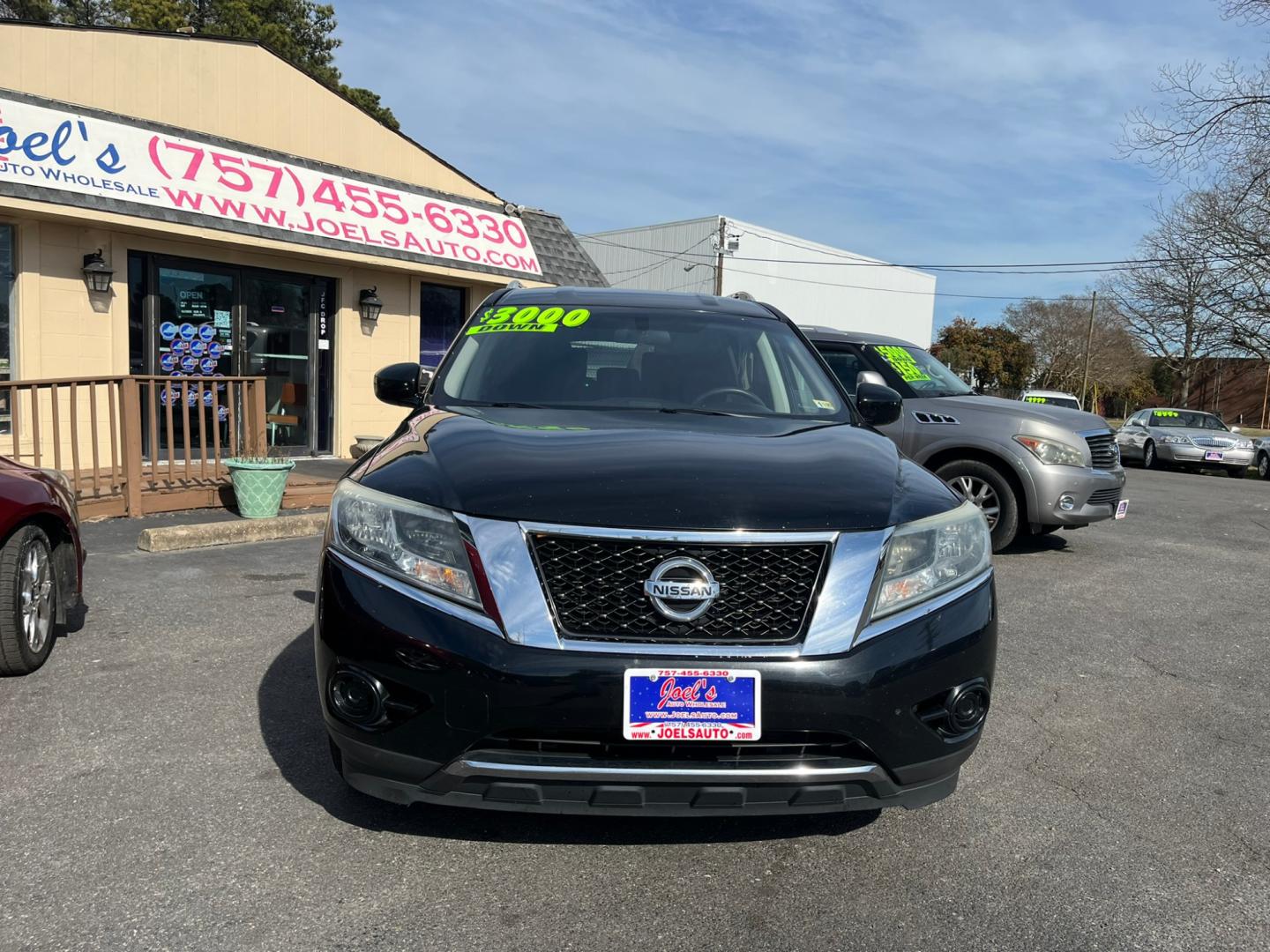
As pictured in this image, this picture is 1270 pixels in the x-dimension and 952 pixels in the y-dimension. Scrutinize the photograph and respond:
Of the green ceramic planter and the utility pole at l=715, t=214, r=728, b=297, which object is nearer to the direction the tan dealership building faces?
the green ceramic planter

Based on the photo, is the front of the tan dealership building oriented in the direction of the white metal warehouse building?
no

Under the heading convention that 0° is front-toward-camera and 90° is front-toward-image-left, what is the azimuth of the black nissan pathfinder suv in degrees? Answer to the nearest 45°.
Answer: approximately 0°

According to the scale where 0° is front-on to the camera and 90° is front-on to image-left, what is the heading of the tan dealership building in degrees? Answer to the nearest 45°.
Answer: approximately 315°

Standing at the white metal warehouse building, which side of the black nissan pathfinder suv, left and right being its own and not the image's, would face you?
back

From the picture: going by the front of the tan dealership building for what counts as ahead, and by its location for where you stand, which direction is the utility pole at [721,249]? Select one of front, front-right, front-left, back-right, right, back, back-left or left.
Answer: left

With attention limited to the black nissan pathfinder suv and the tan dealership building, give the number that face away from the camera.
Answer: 0

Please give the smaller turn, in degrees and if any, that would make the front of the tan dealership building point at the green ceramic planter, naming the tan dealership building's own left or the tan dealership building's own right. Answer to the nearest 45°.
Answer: approximately 45° to the tan dealership building's own right

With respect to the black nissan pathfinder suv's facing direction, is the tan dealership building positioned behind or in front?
behind

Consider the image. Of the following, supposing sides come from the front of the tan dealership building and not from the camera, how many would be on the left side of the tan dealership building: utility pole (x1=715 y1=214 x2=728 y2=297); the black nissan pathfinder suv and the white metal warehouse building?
2

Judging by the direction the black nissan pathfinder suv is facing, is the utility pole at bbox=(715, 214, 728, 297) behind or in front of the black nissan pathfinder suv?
behind
